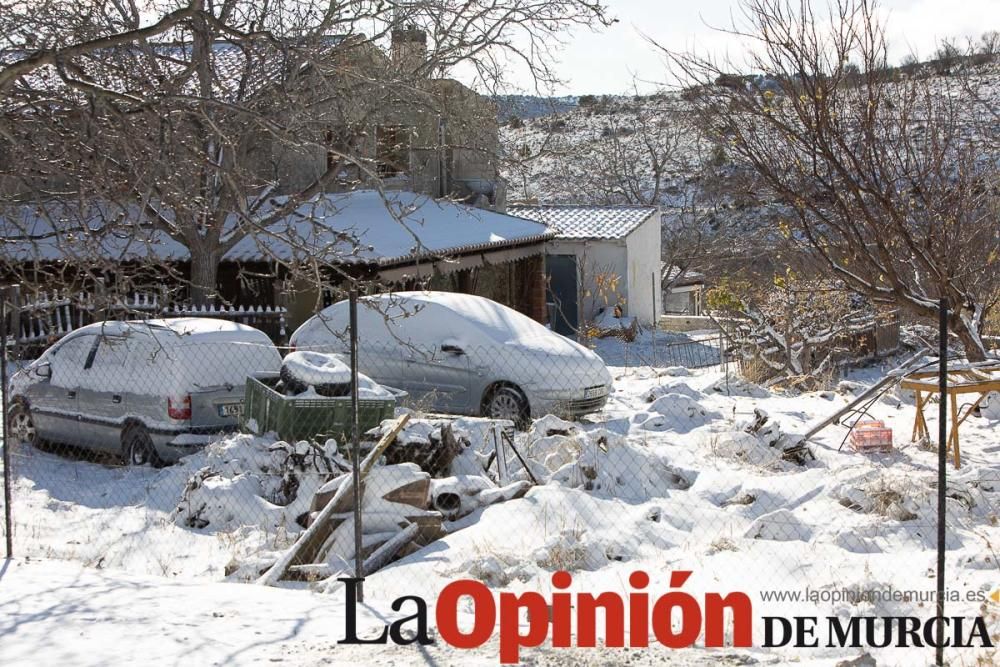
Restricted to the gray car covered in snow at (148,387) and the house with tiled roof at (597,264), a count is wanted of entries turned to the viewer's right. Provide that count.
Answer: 0

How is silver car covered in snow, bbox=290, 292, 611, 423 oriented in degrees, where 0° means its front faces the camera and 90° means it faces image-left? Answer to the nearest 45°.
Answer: approximately 315°

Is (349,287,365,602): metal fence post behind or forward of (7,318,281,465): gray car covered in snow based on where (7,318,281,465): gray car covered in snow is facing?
behind

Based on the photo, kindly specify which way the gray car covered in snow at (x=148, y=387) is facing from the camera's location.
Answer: facing away from the viewer and to the left of the viewer

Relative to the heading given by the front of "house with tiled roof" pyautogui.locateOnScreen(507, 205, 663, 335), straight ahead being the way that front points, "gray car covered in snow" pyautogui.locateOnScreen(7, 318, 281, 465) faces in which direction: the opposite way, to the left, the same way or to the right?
to the right

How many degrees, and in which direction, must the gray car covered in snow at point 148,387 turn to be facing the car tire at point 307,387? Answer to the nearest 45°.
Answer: approximately 180°

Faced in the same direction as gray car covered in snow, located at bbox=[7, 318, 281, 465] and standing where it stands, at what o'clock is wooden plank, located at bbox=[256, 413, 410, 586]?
The wooden plank is roughly at 7 o'clock from the gray car covered in snow.

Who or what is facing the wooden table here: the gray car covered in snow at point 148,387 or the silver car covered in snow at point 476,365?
the silver car covered in snow at point 476,365

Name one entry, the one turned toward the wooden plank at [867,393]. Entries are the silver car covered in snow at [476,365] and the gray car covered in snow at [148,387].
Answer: the silver car covered in snow at [476,365]

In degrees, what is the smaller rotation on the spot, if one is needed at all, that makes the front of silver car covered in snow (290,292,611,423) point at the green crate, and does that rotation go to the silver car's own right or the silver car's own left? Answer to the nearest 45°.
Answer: approximately 90° to the silver car's own right

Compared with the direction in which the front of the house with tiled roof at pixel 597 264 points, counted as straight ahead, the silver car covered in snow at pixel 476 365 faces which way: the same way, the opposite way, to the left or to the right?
to the left

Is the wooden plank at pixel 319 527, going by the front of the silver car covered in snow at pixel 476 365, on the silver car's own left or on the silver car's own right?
on the silver car's own right

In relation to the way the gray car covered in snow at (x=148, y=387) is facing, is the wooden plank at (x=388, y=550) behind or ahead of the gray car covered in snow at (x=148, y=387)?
behind

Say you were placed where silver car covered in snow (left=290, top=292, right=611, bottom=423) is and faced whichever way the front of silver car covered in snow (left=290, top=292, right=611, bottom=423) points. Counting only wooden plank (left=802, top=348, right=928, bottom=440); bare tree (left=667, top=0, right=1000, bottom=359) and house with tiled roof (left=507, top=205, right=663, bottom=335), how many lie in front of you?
2
